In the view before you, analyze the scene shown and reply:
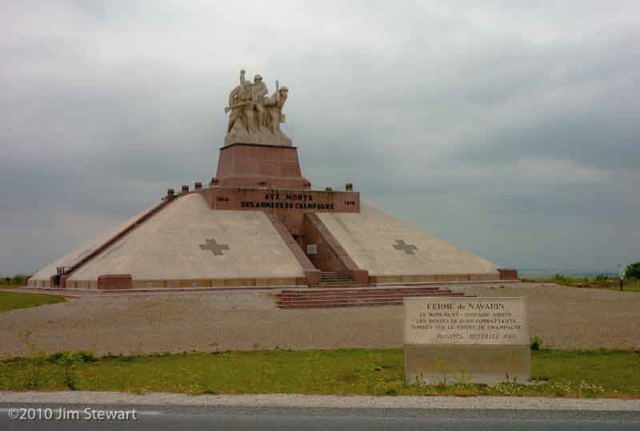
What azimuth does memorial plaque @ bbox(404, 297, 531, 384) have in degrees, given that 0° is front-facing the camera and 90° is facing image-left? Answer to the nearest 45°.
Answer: approximately 0°

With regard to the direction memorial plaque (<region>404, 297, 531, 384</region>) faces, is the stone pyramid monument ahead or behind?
behind
